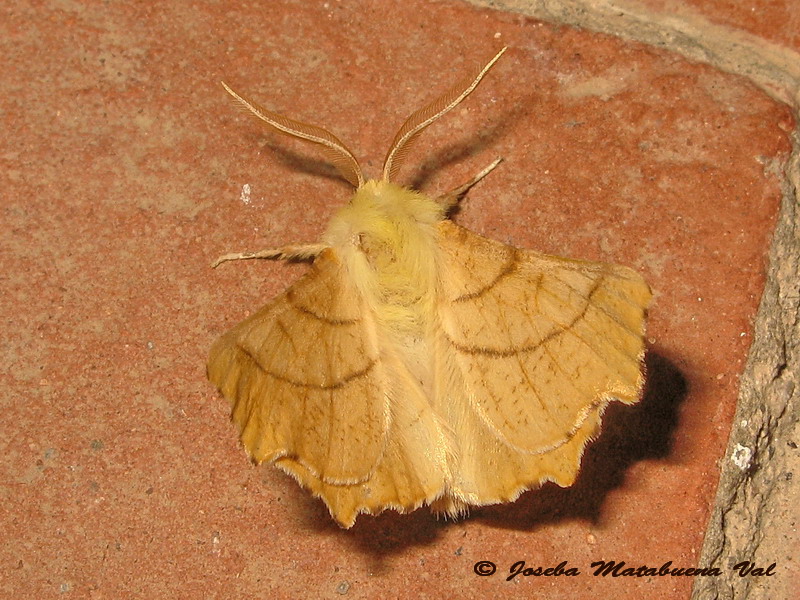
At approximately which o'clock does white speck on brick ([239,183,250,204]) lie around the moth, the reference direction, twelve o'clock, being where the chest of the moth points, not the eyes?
The white speck on brick is roughly at 10 o'clock from the moth.

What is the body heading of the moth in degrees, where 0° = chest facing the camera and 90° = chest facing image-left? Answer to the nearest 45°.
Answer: approximately 180°
